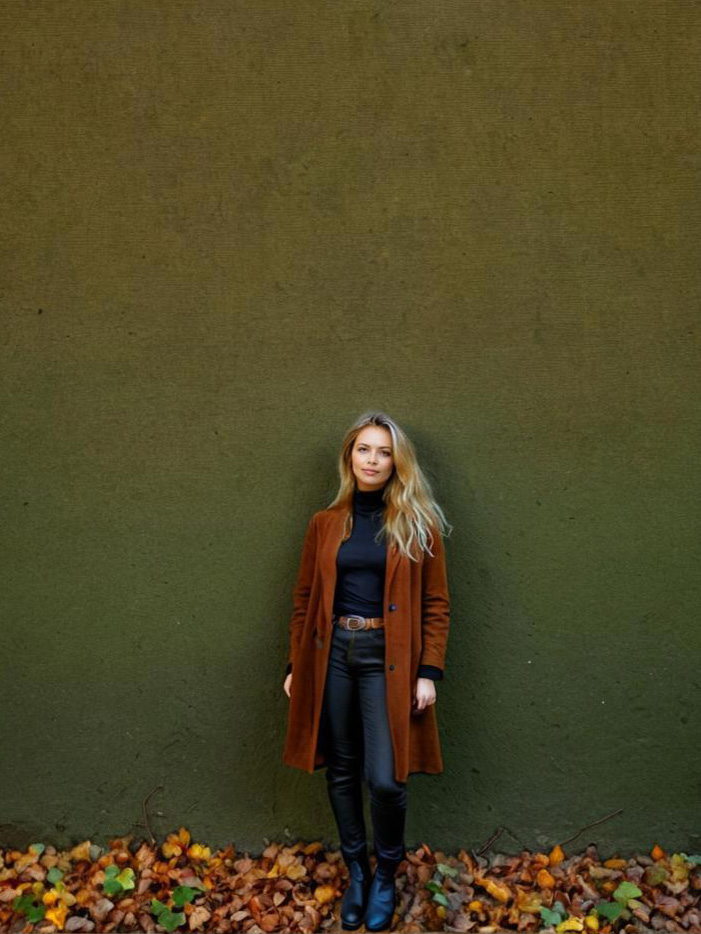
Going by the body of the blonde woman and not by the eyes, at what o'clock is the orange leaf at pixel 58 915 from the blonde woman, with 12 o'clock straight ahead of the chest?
The orange leaf is roughly at 3 o'clock from the blonde woman.

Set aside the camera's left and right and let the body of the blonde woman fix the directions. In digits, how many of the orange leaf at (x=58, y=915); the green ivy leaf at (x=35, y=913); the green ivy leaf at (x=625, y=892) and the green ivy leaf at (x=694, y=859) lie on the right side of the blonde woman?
2

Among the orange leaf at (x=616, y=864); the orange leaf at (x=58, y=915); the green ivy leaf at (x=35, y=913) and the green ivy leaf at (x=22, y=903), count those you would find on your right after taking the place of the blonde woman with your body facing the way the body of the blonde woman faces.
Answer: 3

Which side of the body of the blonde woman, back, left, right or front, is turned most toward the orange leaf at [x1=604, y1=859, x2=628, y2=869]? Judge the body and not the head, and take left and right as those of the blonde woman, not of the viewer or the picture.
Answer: left

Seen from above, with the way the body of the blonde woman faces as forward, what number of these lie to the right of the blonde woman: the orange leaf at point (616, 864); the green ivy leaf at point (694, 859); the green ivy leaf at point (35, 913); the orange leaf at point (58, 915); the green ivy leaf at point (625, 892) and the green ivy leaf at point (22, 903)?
3

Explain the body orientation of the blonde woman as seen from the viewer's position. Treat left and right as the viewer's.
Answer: facing the viewer

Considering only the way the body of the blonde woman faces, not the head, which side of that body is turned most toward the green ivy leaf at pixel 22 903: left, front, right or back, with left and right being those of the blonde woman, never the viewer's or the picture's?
right
